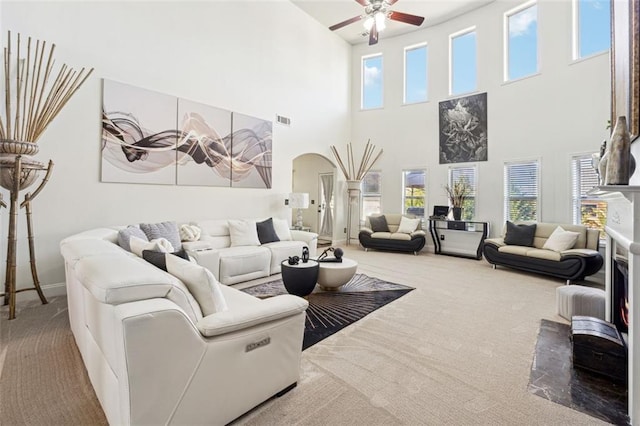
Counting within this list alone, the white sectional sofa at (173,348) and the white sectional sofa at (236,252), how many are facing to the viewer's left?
0

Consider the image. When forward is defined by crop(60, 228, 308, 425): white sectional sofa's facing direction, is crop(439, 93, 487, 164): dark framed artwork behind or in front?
in front

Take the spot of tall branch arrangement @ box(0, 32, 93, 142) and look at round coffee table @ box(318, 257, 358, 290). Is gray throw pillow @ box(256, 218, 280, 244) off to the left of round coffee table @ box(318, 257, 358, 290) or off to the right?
left

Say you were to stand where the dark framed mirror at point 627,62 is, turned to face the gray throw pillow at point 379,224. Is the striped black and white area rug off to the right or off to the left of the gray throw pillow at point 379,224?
left

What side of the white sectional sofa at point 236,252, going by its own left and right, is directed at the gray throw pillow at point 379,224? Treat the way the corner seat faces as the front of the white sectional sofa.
left
